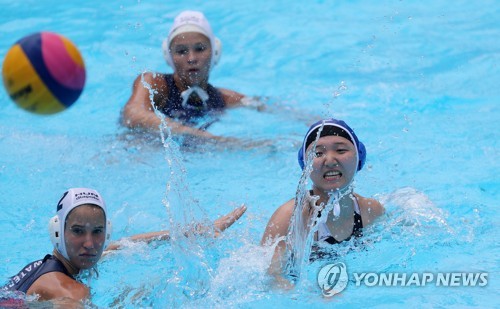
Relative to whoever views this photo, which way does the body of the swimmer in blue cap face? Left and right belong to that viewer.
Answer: facing the viewer

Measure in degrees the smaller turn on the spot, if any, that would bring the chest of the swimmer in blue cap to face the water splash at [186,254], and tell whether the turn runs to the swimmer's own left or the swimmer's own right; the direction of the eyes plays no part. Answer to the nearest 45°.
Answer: approximately 90° to the swimmer's own right

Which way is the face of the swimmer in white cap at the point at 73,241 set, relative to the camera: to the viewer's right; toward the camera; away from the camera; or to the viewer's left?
toward the camera

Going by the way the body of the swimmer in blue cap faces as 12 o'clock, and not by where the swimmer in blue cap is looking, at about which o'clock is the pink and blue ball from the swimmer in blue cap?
The pink and blue ball is roughly at 2 o'clock from the swimmer in blue cap.

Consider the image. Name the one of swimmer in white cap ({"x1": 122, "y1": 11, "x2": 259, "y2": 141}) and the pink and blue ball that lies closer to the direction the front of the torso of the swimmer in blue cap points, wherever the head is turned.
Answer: the pink and blue ball

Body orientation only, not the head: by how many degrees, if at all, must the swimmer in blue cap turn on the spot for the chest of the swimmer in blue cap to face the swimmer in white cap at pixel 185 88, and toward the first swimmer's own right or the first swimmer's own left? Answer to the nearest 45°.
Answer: approximately 135° to the first swimmer's own right

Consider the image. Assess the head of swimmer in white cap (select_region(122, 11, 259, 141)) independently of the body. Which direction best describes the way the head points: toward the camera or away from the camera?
toward the camera

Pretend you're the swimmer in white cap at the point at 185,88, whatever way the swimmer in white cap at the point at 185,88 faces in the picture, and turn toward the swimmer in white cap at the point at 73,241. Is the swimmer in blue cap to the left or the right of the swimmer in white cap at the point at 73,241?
left

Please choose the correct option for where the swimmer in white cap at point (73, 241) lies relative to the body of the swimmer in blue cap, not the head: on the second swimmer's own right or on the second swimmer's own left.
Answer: on the second swimmer's own right
